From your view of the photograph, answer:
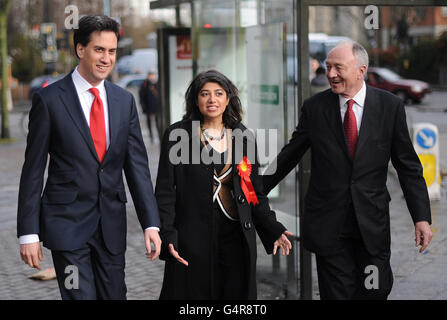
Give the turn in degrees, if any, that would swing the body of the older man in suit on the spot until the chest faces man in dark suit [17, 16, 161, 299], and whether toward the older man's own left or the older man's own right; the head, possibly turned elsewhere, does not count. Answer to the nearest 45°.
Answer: approximately 45° to the older man's own right

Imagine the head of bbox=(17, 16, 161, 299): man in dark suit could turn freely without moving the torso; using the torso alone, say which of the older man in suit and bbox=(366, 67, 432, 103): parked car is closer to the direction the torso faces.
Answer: the older man in suit

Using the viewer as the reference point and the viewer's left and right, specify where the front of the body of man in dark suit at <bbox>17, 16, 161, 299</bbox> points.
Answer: facing the viewer and to the right of the viewer

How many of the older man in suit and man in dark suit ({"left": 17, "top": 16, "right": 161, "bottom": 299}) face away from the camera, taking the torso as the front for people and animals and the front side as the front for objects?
0

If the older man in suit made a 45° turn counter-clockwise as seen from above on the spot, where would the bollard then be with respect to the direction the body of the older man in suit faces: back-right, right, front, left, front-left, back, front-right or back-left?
back-left

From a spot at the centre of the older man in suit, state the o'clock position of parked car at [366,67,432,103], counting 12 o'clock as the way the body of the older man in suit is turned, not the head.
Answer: The parked car is roughly at 6 o'clock from the older man in suit.

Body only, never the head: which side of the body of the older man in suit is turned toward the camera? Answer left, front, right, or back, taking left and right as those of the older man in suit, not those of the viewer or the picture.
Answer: front

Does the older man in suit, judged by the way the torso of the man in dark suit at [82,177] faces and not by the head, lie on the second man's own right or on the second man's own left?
on the second man's own left

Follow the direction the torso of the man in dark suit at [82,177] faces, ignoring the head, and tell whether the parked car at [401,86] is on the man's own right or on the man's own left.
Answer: on the man's own left

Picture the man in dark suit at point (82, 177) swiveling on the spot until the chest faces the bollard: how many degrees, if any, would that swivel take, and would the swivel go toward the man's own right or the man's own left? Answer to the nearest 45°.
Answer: approximately 90° to the man's own left
